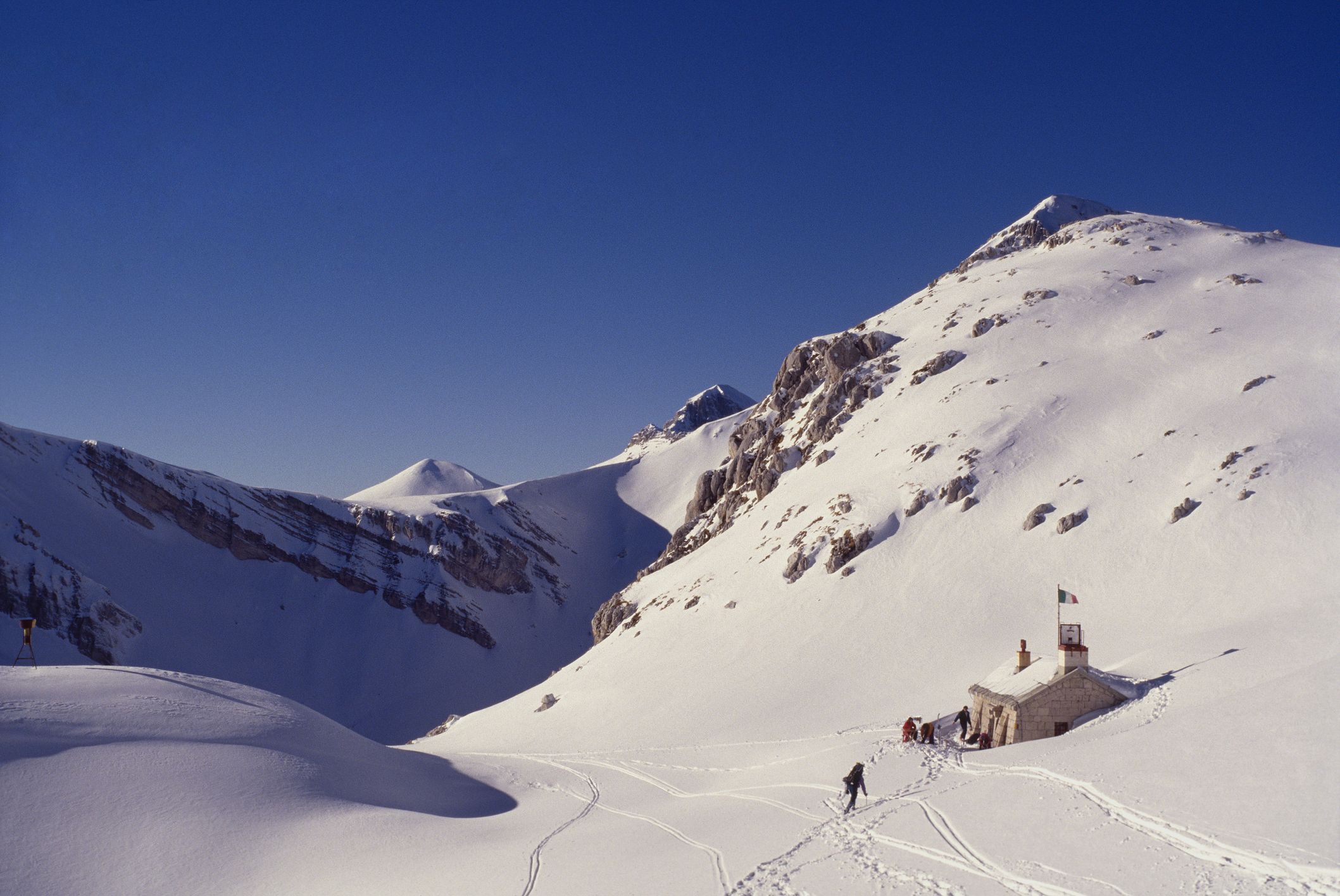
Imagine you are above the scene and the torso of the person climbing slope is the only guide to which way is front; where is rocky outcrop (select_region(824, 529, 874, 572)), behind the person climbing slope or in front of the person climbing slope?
in front

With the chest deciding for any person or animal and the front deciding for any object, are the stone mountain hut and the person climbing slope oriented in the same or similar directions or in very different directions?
very different directions

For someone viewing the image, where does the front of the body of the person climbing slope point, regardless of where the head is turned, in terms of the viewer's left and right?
facing away from the viewer and to the right of the viewer

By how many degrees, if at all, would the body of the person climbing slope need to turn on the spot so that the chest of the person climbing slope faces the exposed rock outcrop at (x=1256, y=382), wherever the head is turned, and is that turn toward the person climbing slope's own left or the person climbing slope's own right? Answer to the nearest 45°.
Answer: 0° — they already face it

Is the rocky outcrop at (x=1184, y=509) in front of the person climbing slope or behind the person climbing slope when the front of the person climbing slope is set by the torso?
in front

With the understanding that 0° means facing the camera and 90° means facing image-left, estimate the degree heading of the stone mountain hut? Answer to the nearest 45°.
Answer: approximately 45°

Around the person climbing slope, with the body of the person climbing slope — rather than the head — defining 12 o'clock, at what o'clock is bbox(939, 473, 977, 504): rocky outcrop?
The rocky outcrop is roughly at 11 o'clock from the person climbing slope.

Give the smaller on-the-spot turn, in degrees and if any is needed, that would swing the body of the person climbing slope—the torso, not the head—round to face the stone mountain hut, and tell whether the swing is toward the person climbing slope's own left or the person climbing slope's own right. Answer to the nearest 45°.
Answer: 0° — they already face it

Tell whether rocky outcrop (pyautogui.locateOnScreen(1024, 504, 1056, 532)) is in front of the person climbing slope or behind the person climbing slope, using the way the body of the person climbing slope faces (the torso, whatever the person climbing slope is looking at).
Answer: in front
